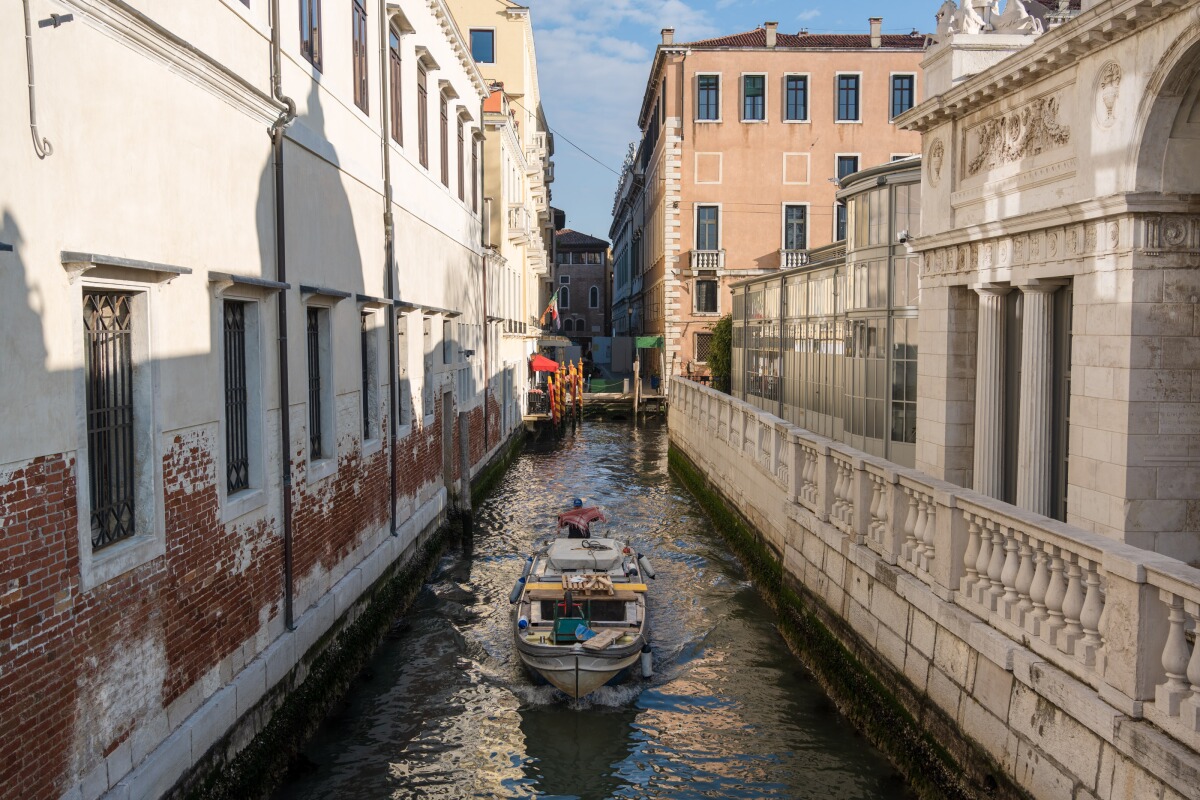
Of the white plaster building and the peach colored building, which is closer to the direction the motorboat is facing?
the white plaster building

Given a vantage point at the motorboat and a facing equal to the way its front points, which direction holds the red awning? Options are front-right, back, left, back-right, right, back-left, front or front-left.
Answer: back

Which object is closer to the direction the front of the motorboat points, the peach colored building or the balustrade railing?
the balustrade railing

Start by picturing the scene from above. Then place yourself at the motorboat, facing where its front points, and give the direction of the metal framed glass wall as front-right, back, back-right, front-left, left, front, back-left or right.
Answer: back-left

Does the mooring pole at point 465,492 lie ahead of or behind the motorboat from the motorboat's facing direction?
behind

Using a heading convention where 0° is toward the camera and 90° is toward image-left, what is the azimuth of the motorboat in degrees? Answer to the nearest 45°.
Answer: approximately 0°

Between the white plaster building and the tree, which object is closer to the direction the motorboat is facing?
the white plaster building

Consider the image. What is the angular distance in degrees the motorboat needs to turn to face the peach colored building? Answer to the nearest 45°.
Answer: approximately 180°

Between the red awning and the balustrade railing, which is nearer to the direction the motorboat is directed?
the balustrade railing

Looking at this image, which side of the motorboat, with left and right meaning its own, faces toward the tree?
back

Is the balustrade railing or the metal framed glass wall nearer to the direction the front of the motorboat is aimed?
the balustrade railing
